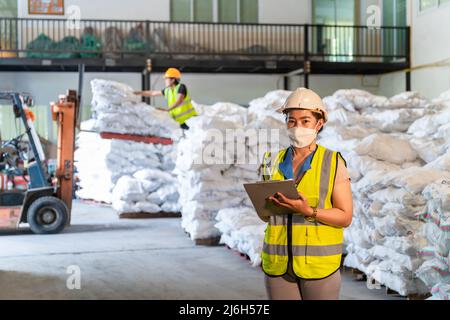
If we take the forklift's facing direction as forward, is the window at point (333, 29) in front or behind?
in front

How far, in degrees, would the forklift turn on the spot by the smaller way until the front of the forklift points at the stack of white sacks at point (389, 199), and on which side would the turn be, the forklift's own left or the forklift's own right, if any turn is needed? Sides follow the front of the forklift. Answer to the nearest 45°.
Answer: approximately 45° to the forklift's own right

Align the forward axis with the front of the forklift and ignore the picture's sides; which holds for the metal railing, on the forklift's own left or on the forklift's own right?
on the forklift's own left

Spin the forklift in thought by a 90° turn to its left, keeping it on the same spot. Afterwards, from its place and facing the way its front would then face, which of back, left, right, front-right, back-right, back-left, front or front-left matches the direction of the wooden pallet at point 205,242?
back-right

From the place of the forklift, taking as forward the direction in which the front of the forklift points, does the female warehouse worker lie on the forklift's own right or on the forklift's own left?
on the forklift's own right

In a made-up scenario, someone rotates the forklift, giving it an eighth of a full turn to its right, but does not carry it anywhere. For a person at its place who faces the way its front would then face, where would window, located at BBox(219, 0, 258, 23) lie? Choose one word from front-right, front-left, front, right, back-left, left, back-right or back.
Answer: left

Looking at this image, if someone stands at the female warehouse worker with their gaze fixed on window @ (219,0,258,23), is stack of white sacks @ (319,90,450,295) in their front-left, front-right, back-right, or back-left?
front-right

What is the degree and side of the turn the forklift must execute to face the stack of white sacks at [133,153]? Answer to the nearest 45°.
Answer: approximately 45° to its left

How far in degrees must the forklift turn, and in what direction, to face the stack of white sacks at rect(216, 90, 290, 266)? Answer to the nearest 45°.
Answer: approximately 45° to its right

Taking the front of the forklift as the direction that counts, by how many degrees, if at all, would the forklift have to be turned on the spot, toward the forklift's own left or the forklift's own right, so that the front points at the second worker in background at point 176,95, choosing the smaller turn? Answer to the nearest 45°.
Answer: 0° — it already faces them

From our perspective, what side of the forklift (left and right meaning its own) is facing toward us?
right

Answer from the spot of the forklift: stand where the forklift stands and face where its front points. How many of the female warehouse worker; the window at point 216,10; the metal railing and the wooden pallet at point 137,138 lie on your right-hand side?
1

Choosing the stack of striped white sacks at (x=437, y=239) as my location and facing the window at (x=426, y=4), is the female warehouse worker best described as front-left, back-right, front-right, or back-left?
back-left
